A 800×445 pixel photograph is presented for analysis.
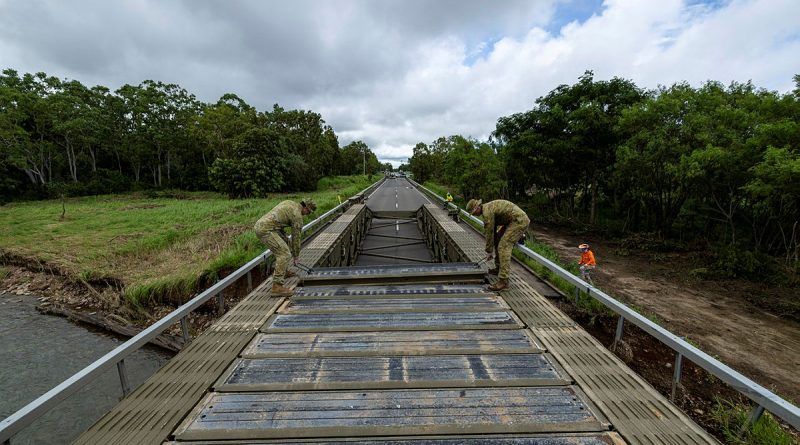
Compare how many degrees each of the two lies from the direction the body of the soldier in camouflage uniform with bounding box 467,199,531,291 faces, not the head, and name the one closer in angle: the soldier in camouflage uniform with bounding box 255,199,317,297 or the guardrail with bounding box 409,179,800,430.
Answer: the soldier in camouflage uniform

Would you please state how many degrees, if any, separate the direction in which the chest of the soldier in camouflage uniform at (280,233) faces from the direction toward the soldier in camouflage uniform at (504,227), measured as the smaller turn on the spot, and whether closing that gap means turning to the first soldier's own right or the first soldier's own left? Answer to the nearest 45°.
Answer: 0° — they already face them

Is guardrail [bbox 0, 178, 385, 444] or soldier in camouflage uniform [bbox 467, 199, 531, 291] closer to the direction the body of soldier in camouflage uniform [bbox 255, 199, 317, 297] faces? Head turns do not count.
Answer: the soldier in camouflage uniform

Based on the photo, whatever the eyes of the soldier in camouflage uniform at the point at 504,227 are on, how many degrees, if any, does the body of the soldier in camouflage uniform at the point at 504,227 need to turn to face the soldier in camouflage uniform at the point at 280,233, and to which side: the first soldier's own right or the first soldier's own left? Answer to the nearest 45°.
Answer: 0° — they already face them

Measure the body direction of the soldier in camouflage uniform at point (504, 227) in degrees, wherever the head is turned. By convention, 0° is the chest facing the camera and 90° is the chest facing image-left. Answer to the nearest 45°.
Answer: approximately 90°

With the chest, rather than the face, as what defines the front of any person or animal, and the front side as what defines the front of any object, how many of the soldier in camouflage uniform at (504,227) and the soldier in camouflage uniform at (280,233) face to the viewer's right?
1

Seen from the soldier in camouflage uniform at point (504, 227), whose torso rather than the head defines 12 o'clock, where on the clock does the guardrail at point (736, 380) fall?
The guardrail is roughly at 8 o'clock from the soldier in camouflage uniform.

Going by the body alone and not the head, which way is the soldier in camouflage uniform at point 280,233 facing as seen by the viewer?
to the viewer's right
